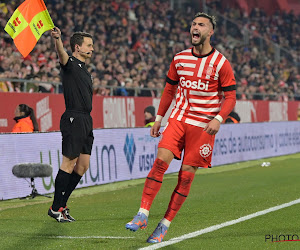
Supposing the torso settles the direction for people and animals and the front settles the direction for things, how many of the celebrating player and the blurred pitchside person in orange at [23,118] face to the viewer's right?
0

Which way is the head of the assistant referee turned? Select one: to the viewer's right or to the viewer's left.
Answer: to the viewer's right

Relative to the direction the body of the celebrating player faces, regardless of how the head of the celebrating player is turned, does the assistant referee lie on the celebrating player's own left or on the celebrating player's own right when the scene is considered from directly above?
on the celebrating player's own right
